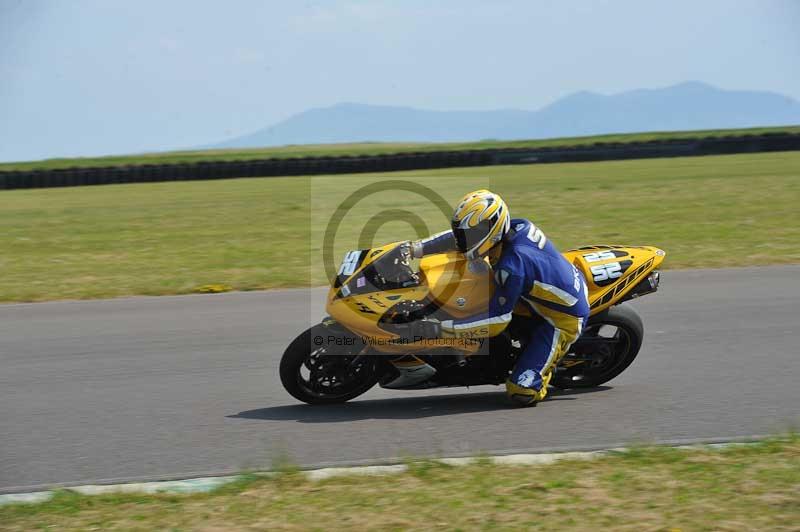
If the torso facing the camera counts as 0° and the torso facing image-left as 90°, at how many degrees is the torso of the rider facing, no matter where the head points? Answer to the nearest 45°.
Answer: approximately 90°

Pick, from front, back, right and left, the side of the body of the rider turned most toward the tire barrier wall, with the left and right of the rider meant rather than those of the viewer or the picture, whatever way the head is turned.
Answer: right
